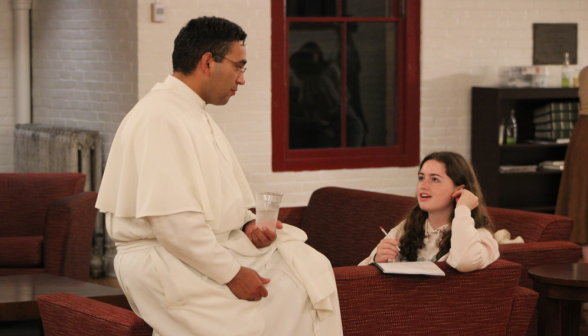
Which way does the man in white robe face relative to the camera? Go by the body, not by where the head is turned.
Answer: to the viewer's right

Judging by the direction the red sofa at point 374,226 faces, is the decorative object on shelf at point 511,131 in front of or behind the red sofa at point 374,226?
behind

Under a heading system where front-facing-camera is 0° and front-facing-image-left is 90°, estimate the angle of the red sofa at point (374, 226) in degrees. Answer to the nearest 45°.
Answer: approximately 0°

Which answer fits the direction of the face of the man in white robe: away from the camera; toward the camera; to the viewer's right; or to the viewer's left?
to the viewer's right

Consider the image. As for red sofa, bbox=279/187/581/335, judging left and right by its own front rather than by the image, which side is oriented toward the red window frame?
back

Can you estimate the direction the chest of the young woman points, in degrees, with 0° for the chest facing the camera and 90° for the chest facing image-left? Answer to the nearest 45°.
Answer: approximately 45°
